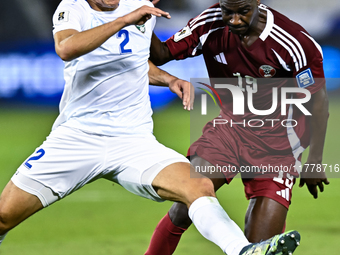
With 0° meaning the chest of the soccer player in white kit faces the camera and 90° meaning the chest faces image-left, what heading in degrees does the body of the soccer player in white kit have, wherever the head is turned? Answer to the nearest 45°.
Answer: approximately 315°
